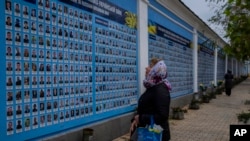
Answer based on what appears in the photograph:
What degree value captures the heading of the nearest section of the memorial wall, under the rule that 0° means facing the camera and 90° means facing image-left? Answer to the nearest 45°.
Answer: approximately 315°

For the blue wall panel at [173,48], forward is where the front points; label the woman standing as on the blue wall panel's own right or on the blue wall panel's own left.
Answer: on the blue wall panel's own right

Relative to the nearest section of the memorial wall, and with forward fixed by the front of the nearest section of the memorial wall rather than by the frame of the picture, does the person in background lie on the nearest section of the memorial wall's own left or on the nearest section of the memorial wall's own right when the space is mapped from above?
on the memorial wall's own left

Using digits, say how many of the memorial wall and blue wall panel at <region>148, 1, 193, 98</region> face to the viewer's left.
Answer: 0

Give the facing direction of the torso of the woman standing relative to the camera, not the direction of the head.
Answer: to the viewer's left

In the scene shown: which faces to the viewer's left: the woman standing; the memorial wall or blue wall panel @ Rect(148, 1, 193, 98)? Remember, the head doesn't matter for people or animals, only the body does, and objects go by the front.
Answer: the woman standing

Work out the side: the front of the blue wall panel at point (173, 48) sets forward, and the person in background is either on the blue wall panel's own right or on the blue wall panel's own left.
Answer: on the blue wall panel's own left

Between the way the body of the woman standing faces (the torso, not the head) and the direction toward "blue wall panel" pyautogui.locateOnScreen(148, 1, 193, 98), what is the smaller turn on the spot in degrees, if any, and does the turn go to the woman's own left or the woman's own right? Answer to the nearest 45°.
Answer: approximately 90° to the woman's own right

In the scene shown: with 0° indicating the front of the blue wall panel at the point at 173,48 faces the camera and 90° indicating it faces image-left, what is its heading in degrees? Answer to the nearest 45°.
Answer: approximately 315°

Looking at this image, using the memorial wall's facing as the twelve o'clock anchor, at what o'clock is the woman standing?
The woman standing is roughly at 12 o'clock from the memorial wall.

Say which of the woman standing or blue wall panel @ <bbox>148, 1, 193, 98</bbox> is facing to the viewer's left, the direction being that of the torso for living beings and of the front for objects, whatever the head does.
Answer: the woman standing

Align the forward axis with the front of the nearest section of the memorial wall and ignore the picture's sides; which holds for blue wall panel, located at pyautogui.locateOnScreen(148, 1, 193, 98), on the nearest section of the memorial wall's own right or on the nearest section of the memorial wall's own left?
on the memorial wall's own left
